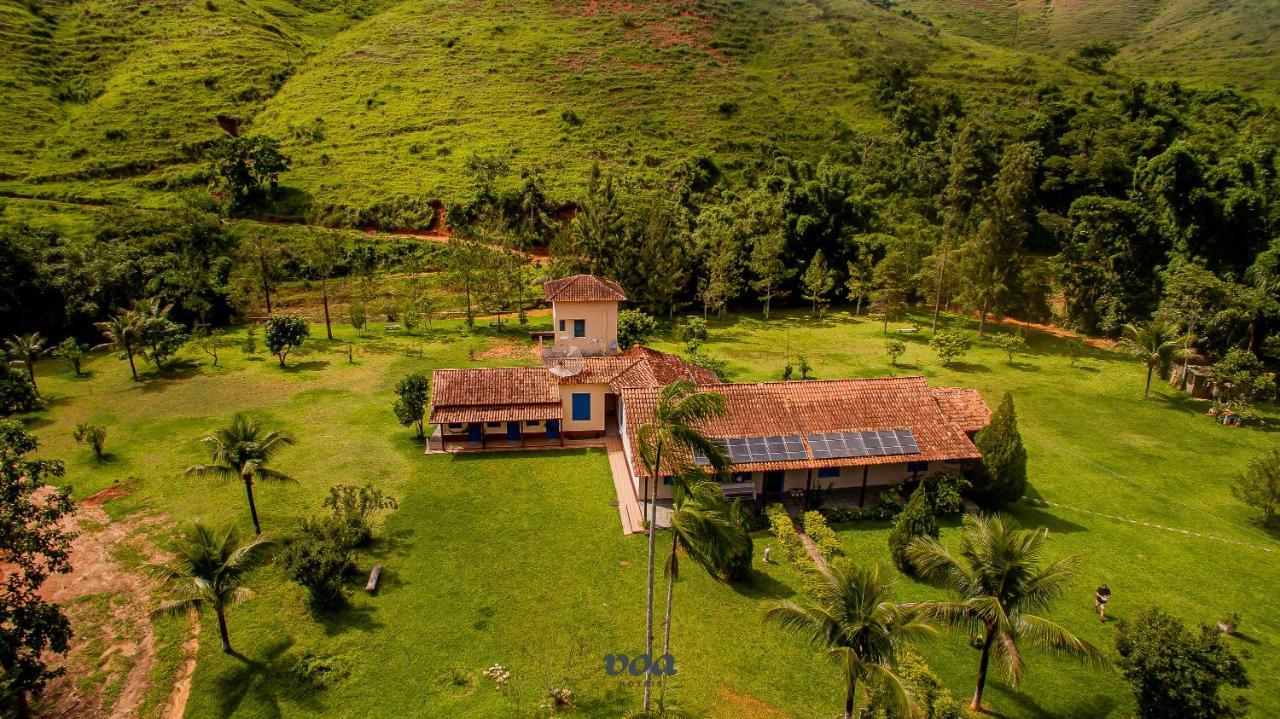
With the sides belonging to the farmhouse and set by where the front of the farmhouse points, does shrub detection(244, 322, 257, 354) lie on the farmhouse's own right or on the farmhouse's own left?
on the farmhouse's own right

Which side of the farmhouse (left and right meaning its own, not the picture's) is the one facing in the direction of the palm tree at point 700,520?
front

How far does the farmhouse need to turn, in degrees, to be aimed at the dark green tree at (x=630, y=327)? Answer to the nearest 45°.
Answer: approximately 135° to its right

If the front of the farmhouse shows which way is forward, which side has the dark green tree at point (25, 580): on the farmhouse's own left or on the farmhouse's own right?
on the farmhouse's own right

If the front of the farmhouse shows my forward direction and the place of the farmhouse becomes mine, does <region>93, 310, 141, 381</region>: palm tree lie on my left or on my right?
on my right

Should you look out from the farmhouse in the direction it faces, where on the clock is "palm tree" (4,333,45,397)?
The palm tree is roughly at 3 o'clock from the farmhouse.

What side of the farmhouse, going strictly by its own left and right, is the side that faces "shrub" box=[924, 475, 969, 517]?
left

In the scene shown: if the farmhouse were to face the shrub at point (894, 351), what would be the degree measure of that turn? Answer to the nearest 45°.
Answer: approximately 135° to its left

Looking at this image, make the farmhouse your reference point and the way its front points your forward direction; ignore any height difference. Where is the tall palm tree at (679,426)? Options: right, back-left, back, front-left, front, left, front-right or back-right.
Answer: front

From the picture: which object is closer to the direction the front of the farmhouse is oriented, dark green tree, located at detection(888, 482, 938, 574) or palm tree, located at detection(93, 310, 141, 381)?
the dark green tree

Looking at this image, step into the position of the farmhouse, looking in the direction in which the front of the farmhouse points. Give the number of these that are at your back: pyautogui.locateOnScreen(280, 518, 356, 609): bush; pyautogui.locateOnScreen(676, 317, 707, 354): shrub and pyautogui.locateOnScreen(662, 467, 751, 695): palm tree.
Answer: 1

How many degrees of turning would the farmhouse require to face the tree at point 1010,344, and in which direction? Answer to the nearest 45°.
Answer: approximately 135° to its left

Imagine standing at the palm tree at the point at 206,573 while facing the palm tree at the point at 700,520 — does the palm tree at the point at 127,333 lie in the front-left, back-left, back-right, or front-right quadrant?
back-left

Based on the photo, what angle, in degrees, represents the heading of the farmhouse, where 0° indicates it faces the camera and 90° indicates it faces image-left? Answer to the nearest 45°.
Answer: approximately 0°

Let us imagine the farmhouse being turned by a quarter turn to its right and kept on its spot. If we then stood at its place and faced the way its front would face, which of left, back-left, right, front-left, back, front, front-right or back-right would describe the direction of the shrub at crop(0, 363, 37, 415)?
front

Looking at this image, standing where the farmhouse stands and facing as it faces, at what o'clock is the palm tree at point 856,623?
The palm tree is roughly at 12 o'clock from the farmhouse.

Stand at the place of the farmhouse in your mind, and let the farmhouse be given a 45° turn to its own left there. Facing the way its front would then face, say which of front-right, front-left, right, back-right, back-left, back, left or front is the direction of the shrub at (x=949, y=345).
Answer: left

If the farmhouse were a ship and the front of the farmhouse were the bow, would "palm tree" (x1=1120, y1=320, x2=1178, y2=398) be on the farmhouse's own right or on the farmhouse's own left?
on the farmhouse's own left

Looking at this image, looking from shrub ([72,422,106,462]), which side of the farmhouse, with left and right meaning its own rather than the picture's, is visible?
right

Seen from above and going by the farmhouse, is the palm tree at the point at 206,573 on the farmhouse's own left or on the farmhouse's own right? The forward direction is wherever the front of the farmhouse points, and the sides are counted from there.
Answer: on the farmhouse's own right

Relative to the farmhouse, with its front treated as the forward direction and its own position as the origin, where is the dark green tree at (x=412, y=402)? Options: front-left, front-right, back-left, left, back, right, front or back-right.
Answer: right
